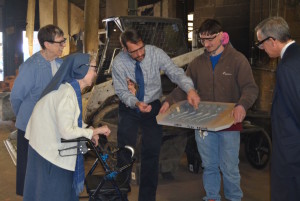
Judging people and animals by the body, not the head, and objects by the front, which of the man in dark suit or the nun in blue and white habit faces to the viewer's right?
the nun in blue and white habit

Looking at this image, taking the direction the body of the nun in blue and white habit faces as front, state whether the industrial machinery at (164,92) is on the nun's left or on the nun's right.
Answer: on the nun's left

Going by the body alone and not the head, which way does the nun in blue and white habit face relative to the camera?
to the viewer's right

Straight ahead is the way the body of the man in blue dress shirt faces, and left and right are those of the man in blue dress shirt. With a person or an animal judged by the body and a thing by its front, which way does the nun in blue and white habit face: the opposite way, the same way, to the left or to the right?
to the left

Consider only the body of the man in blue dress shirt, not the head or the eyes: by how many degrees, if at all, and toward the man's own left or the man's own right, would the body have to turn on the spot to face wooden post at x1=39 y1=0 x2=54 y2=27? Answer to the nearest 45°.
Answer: approximately 180°

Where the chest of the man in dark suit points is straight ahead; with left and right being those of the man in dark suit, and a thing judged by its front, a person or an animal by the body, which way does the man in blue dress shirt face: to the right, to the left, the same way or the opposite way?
to the left

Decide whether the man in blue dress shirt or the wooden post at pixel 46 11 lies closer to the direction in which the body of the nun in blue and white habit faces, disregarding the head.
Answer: the man in blue dress shirt

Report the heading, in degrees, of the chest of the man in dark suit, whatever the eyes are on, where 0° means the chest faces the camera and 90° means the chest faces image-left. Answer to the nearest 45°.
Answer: approximately 90°

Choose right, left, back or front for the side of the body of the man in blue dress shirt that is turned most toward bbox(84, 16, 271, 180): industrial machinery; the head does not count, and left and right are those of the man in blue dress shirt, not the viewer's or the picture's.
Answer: back

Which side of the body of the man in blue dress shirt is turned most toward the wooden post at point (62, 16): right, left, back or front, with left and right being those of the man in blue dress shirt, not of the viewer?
back
